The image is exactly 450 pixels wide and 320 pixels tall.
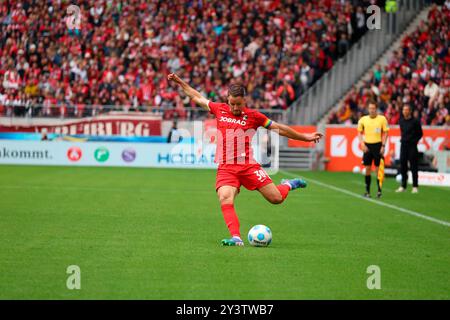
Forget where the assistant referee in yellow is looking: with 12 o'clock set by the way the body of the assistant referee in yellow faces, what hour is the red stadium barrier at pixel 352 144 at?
The red stadium barrier is roughly at 6 o'clock from the assistant referee in yellow.

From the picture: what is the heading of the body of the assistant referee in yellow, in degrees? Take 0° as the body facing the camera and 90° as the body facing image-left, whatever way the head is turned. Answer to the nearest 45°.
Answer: approximately 0°

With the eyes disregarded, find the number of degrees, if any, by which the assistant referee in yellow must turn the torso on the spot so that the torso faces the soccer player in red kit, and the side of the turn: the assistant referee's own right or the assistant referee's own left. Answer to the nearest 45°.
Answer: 0° — they already face them

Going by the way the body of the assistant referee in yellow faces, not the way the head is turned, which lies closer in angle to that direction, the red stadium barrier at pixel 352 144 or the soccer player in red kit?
the soccer player in red kit

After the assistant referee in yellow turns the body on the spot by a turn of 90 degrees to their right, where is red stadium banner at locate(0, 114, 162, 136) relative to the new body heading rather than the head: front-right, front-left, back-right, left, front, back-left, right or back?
front-right

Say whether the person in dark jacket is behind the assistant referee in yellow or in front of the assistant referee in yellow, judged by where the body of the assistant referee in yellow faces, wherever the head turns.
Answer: behind

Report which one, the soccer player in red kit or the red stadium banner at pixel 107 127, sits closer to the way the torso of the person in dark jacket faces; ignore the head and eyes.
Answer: the soccer player in red kit
